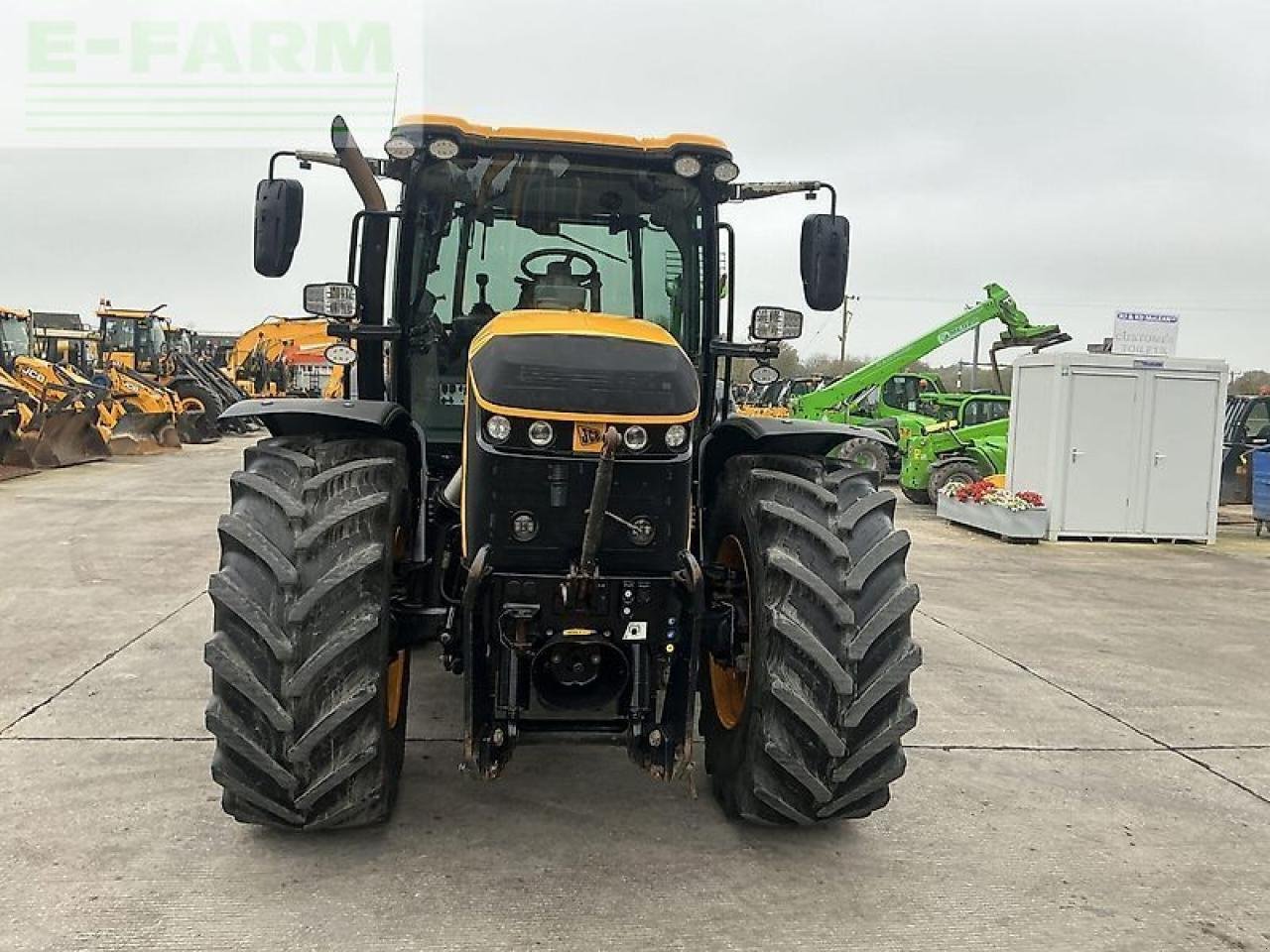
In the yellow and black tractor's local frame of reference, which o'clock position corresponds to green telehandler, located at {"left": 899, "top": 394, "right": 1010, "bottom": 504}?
The green telehandler is roughly at 7 o'clock from the yellow and black tractor.

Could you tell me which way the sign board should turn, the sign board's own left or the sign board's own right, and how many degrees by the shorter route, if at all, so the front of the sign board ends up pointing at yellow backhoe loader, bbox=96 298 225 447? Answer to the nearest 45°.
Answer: approximately 90° to the sign board's own right

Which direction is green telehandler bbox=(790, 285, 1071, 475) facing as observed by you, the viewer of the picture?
facing to the right of the viewer

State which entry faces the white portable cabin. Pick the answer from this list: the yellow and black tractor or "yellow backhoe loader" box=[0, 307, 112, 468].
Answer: the yellow backhoe loader

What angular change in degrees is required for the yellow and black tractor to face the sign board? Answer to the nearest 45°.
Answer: approximately 135° to its left

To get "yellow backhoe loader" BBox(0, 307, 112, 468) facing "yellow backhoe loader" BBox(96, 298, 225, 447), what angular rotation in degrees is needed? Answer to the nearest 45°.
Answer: approximately 135° to its left

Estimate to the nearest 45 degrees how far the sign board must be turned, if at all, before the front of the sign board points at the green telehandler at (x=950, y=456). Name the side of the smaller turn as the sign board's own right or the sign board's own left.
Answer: approximately 135° to the sign board's own right

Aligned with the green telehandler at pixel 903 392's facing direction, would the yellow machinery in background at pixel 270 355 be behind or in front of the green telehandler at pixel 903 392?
behind

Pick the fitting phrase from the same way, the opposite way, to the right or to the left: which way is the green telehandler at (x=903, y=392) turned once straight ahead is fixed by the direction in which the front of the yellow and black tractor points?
to the left

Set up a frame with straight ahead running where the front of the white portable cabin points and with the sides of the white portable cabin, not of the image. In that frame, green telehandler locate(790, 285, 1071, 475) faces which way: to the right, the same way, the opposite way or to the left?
to the left

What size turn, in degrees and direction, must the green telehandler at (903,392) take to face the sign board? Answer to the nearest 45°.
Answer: approximately 45° to its right

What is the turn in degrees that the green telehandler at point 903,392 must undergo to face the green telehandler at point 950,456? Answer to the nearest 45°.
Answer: approximately 90° to its right

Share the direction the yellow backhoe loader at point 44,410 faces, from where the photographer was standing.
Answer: facing the viewer and to the right of the viewer

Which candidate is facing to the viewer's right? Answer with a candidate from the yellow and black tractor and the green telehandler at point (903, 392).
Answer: the green telehandler

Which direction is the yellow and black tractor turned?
toward the camera

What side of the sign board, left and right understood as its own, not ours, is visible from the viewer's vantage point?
front

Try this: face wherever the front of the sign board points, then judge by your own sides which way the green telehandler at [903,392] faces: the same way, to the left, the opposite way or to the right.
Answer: to the left

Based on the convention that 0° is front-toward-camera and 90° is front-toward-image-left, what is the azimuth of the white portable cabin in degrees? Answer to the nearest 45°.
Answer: approximately 0°
